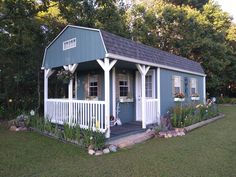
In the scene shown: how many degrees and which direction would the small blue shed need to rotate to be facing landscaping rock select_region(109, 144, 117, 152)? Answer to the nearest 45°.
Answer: approximately 45° to its left

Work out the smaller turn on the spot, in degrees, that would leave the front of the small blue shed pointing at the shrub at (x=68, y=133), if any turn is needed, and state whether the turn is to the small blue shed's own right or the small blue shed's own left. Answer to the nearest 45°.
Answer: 0° — it already faces it

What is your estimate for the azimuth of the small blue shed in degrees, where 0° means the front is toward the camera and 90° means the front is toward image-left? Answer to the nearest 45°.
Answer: approximately 45°

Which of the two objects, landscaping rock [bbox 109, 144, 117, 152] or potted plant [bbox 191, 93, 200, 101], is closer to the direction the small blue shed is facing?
the landscaping rock

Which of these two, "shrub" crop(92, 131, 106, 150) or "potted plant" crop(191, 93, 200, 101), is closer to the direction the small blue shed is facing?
the shrub
